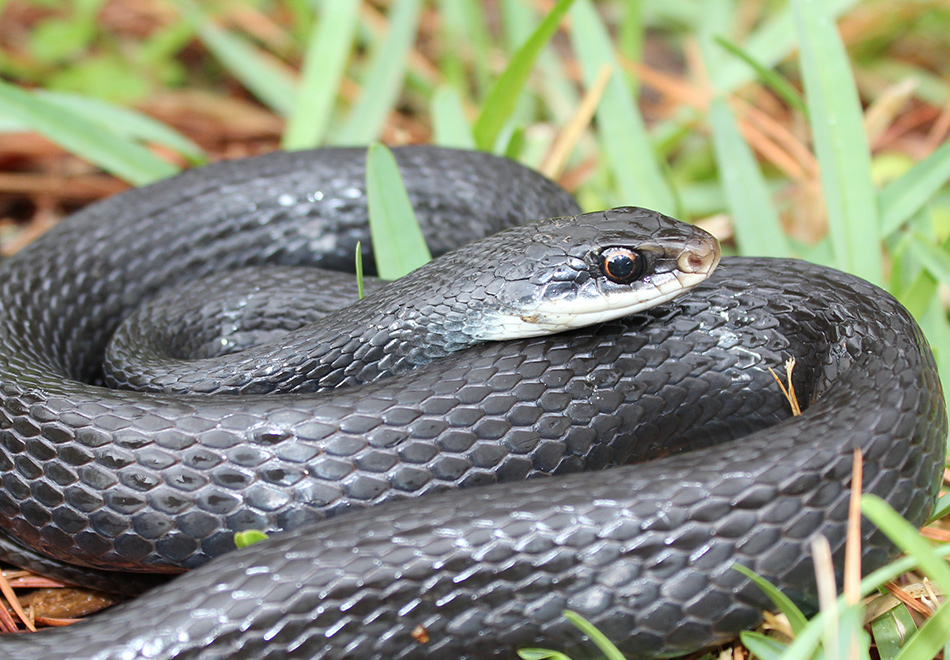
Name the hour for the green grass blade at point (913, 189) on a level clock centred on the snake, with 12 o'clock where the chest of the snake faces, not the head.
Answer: The green grass blade is roughly at 11 o'clock from the snake.

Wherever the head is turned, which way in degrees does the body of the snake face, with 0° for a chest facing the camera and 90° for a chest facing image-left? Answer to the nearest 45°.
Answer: approximately 270°

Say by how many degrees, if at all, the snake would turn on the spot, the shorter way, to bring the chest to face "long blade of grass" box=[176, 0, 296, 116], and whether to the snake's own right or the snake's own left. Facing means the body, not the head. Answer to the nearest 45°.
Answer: approximately 135° to the snake's own left

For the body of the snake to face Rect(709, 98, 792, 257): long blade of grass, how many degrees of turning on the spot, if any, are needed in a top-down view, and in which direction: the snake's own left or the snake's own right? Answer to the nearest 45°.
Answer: approximately 45° to the snake's own left

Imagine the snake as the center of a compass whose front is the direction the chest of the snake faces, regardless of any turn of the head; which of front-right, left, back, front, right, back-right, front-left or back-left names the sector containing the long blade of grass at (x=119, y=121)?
back-left
